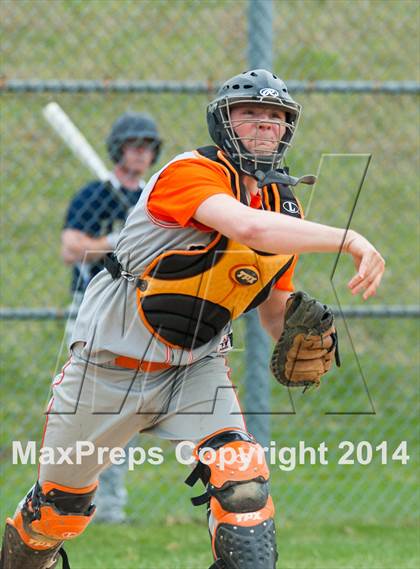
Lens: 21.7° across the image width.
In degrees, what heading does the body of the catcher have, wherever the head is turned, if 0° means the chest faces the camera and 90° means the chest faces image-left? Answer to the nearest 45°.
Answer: approximately 315°

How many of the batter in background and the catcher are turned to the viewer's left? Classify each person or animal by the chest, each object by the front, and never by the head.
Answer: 0

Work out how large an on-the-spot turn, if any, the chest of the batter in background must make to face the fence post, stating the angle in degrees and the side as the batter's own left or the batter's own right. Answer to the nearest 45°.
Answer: approximately 45° to the batter's own left

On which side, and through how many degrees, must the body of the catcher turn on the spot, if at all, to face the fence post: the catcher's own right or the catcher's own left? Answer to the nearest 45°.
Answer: approximately 135° to the catcher's own left

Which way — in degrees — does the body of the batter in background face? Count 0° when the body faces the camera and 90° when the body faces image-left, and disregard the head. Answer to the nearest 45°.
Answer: approximately 315°

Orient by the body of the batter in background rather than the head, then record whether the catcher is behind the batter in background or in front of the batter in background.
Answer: in front

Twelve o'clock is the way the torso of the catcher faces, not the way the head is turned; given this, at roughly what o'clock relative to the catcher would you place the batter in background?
The batter in background is roughly at 7 o'clock from the catcher.
